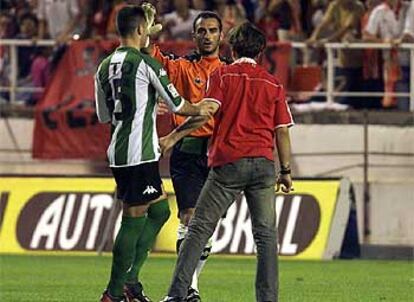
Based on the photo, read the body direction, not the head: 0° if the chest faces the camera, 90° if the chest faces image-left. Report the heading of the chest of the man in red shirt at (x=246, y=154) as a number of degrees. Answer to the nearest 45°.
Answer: approximately 180°

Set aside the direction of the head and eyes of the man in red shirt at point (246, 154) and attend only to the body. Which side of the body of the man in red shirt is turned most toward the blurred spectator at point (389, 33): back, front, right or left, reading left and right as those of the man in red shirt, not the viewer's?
front

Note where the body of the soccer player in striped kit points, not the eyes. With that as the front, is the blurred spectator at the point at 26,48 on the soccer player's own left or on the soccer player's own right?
on the soccer player's own left

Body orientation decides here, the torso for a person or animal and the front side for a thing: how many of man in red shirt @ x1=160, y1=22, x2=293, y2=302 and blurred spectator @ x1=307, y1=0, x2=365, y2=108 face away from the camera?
1

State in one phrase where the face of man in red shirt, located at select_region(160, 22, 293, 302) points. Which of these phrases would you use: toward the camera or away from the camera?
away from the camera

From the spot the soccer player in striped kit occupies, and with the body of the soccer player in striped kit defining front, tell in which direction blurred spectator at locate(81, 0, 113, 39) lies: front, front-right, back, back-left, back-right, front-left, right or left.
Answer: front-left
